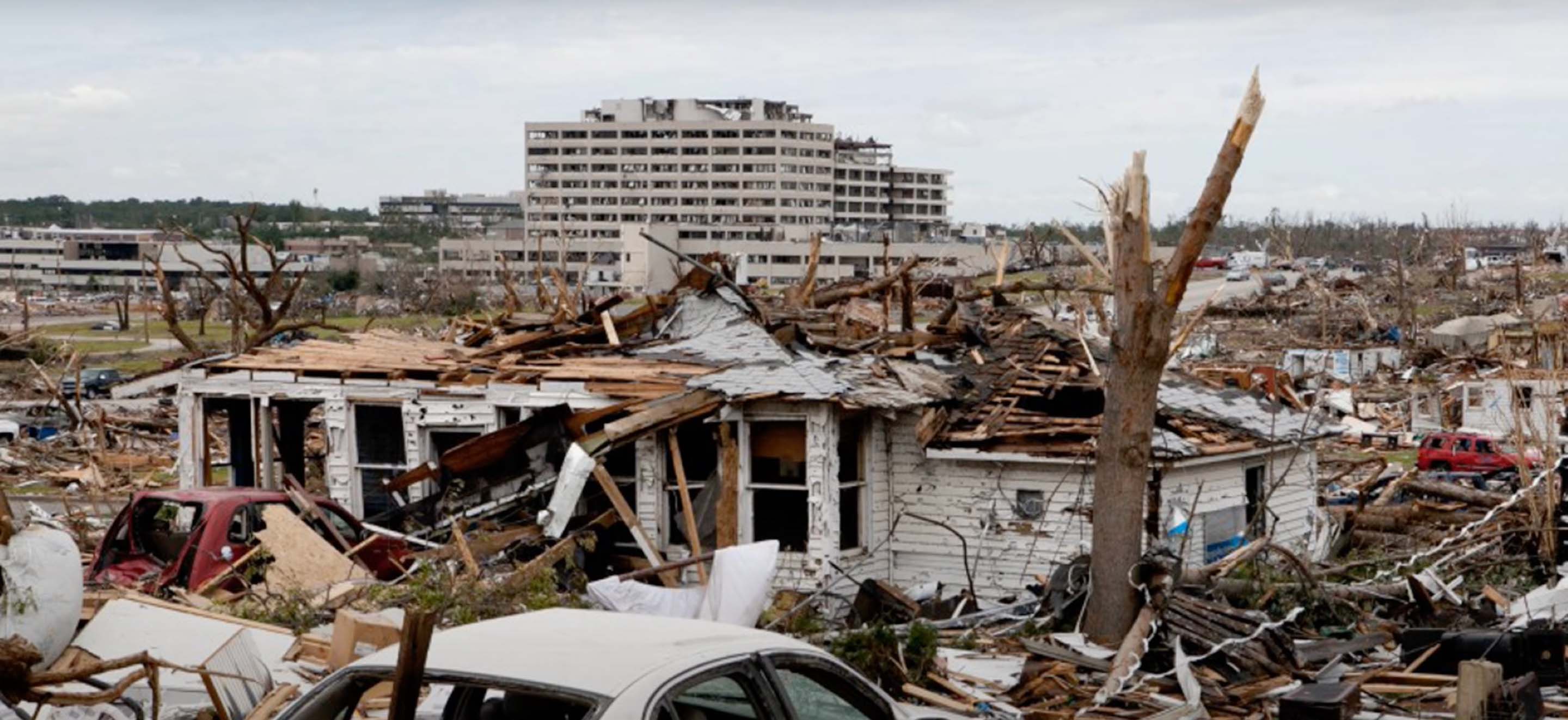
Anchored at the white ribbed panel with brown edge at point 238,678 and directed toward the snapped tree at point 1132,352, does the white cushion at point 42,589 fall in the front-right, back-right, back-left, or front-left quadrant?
back-left

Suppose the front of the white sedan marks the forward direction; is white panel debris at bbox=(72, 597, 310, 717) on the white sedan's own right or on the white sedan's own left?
on the white sedan's own left

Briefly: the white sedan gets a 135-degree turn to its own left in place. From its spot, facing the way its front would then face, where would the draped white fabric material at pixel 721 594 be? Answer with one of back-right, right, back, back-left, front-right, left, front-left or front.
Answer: right

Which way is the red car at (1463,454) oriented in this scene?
to the viewer's right

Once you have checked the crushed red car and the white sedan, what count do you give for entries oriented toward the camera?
0

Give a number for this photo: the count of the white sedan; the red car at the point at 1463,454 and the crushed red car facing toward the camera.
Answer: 0
